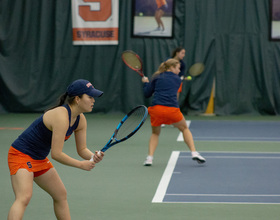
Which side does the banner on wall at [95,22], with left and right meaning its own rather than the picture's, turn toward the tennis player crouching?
front

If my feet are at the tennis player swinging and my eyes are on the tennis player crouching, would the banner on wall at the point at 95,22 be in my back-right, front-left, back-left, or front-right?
back-right

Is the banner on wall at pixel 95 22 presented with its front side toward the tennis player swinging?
yes

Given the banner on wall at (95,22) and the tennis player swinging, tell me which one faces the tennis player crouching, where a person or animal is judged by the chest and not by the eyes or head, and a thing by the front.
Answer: the banner on wall

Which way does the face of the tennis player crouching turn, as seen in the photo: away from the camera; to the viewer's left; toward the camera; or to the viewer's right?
to the viewer's right
